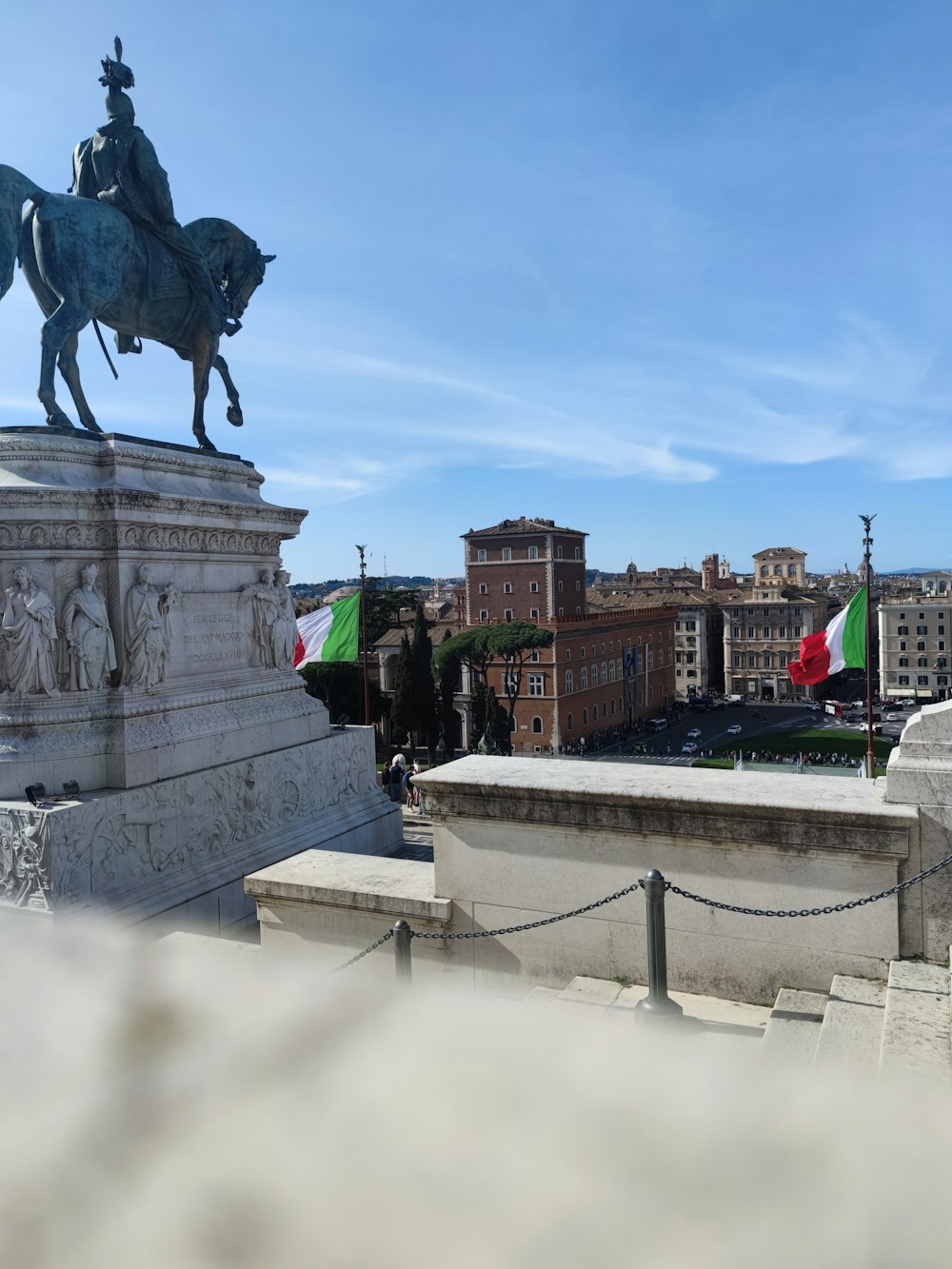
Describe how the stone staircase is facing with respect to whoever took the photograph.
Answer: facing to the left of the viewer

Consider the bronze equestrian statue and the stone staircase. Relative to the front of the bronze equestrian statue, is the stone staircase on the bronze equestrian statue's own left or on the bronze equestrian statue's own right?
on the bronze equestrian statue's own right

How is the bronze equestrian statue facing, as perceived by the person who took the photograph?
facing away from the viewer and to the right of the viewer

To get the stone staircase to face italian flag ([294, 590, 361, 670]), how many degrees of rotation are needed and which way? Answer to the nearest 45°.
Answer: approximately 45° to its right

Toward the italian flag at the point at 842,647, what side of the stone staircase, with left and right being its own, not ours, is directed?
right

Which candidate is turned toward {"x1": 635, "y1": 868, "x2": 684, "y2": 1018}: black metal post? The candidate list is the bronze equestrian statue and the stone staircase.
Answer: the stone staircase

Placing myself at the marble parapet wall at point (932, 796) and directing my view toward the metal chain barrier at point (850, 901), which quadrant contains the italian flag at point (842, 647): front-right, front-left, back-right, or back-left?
back-right

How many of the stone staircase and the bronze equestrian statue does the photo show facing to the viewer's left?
1

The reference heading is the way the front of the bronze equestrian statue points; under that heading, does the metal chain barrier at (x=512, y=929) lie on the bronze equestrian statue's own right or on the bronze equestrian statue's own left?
on the bronze equestrian statue's own right

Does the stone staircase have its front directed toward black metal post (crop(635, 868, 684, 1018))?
yes
